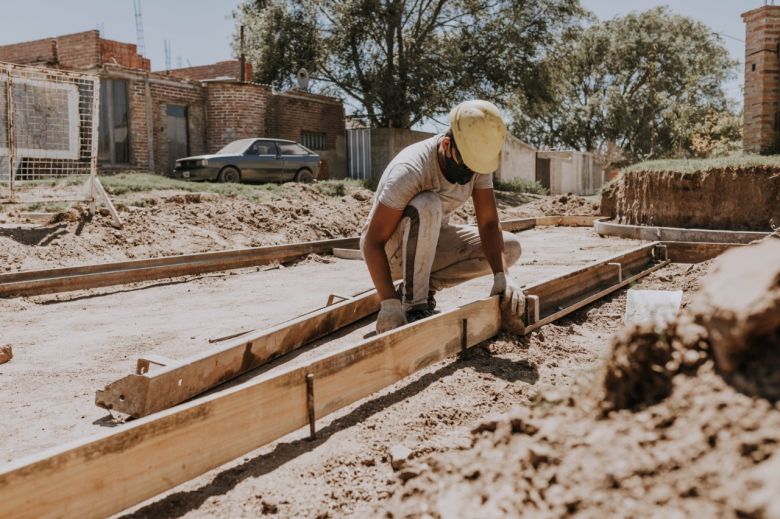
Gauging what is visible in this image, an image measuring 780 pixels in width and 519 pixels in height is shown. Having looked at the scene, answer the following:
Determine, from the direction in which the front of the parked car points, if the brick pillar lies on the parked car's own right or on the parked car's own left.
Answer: on the parked car's own left

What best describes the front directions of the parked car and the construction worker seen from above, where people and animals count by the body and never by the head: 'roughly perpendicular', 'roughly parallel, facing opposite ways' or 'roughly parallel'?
roughly perpendicular

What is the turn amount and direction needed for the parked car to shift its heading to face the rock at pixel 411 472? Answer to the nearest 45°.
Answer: approximately 45° to its left

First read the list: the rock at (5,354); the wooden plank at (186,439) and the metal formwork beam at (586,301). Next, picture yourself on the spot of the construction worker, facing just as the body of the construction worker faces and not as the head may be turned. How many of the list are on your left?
1

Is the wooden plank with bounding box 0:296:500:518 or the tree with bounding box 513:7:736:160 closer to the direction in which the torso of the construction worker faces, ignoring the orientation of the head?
the wooden plank

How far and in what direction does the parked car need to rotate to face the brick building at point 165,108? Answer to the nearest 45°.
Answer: approximately 90° to its right

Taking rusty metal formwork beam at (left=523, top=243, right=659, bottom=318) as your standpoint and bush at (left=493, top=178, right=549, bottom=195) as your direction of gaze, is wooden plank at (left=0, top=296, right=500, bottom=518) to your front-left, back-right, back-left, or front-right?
back-left

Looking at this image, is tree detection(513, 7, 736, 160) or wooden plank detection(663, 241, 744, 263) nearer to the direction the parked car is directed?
the wooden plank

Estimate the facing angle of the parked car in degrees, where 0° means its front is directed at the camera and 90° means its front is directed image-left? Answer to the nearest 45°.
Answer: approximately 45°

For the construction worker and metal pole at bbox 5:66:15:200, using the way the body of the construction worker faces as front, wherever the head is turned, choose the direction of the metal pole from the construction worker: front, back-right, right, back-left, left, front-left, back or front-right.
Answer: back

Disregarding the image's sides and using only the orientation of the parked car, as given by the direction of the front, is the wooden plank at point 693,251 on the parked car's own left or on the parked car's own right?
on the parked car's own left

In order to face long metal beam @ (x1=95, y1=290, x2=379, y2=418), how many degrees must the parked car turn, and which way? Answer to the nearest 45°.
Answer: approximately 45° to its left
